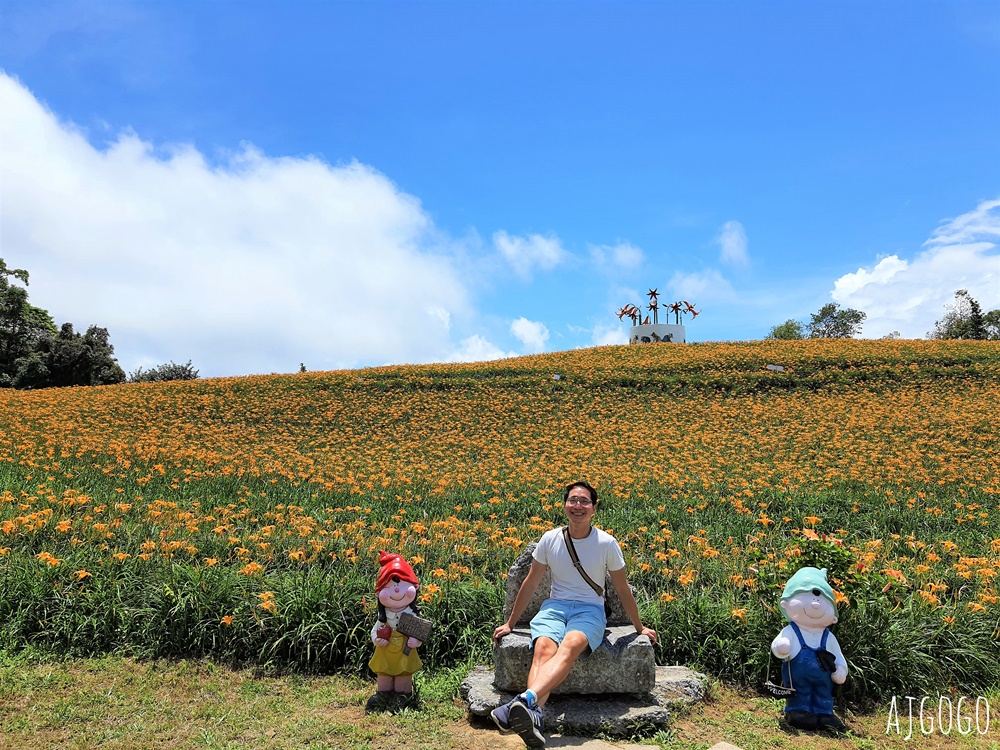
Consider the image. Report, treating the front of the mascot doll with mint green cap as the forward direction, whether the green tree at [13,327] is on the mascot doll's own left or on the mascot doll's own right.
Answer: on the mascot doll's own right

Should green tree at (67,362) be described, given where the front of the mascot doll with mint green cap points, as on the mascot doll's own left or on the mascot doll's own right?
on the mascot doll's own right

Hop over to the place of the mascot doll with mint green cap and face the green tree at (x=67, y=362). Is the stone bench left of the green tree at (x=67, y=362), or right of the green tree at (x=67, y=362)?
left

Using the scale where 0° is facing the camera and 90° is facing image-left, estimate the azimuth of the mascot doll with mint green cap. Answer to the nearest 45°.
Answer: approximately 0°

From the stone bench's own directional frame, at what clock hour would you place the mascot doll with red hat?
The mascot doll with red hat is roughly at 3 o'clock from the stone bench.

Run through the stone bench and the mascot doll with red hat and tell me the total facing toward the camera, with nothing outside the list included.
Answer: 2

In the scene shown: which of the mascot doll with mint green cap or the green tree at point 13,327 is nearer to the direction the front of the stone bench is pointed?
the mascot doll with mint green cap

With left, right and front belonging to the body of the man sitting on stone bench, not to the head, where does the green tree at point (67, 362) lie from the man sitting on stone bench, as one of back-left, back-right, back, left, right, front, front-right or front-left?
back-right

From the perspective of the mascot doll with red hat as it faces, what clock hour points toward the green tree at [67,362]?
The green tree is roughly at 5 o'clock from the mascot doll with red hat.

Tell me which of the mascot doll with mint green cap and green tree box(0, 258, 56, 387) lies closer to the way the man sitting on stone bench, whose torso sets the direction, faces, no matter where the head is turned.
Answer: the mascot doll with mint green cap

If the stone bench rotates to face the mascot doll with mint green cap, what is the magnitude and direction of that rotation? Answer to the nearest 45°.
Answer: approximately 90° to its left
